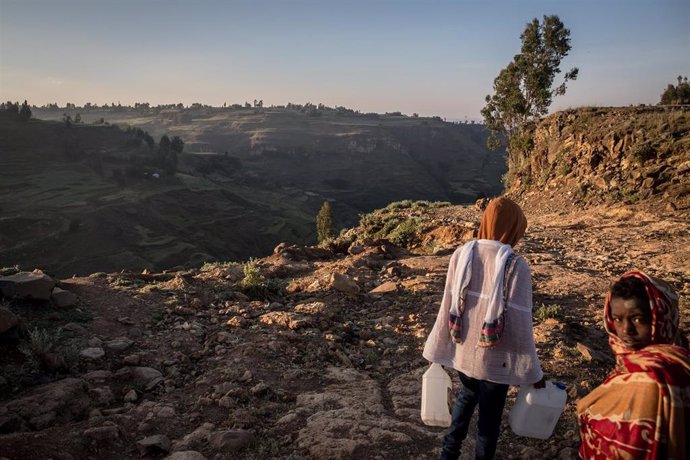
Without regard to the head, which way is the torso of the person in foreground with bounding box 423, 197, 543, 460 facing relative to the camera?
away from the camera

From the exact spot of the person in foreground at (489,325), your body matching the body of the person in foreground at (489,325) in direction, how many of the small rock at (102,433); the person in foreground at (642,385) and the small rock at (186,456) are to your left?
2

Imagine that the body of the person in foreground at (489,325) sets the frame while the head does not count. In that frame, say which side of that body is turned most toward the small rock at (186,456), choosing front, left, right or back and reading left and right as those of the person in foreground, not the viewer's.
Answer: left

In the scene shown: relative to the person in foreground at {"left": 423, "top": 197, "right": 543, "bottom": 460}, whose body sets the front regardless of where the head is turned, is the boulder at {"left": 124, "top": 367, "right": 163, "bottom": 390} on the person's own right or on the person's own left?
on the person's own left

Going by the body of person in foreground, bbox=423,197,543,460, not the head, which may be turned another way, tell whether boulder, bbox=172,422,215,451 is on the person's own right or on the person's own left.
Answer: on the person's own left

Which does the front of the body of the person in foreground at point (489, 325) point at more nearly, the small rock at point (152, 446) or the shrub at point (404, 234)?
the shrub
